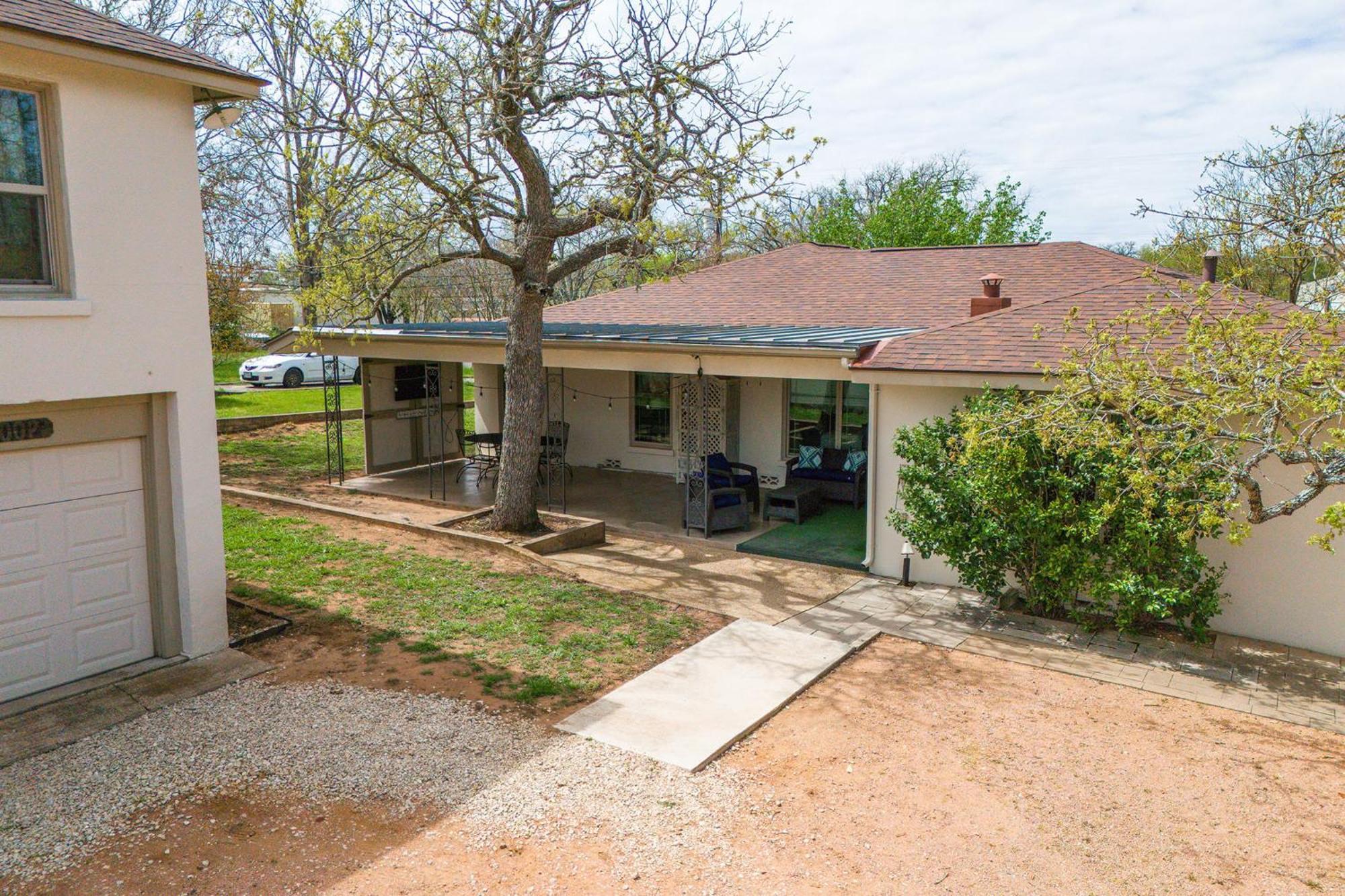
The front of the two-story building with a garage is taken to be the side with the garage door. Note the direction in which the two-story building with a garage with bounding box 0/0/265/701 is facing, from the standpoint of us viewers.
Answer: facing the viewer and to the right of the viewer

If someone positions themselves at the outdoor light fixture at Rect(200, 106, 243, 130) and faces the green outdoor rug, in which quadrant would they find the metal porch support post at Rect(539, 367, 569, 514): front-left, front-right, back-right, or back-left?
front-left

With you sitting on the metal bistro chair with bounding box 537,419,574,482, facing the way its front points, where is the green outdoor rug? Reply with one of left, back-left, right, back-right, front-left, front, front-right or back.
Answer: left

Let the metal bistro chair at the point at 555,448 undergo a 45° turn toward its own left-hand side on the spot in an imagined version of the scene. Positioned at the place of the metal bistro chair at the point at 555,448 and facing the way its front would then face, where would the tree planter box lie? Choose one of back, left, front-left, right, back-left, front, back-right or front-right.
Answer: front

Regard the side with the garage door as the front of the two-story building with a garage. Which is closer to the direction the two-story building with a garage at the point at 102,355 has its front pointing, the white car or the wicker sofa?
the wicker sofa

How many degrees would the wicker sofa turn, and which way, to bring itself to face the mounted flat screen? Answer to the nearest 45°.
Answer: approximately 45° to its right

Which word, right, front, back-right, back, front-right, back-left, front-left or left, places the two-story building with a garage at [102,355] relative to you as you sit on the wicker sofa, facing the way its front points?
front

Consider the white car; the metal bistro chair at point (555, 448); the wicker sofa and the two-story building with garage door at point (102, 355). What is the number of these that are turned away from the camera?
0

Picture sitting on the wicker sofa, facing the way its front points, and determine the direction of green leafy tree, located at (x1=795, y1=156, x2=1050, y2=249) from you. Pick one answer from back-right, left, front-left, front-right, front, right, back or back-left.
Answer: back-right

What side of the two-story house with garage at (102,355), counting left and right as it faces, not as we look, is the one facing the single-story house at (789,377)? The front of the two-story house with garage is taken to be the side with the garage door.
left

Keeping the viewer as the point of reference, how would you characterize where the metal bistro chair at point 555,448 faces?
facing the viewer and to the left of the viewer

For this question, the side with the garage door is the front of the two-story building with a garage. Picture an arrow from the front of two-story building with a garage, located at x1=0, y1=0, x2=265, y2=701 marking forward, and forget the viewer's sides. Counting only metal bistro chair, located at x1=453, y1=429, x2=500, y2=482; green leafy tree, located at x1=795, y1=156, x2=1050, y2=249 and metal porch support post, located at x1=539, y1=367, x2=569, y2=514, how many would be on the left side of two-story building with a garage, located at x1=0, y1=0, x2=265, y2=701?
3

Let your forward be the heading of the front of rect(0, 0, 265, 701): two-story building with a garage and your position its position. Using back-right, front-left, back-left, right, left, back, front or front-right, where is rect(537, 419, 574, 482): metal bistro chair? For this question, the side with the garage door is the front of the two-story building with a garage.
left

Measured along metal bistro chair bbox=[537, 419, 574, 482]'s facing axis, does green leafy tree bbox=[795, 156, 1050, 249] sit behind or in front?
behind
